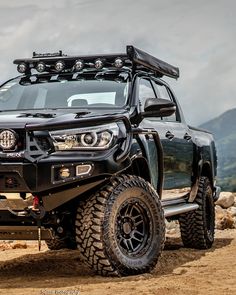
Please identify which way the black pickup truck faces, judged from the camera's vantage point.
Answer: facing the viewer and to the left of the viewer

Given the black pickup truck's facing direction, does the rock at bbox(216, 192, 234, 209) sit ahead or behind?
behind

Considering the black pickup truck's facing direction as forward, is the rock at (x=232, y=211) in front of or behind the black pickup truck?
behind
